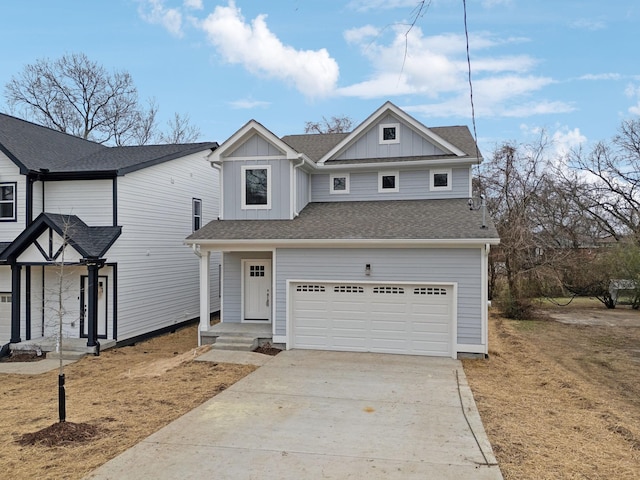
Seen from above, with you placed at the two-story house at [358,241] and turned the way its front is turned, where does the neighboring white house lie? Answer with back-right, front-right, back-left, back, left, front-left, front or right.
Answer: right

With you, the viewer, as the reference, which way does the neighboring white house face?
facing the viewer and to the left of the viewer

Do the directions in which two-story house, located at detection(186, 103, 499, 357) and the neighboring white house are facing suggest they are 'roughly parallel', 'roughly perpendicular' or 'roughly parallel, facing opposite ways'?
roughly parallel

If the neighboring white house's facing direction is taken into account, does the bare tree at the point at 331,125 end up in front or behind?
behind

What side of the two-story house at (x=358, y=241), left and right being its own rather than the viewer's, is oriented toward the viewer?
front
